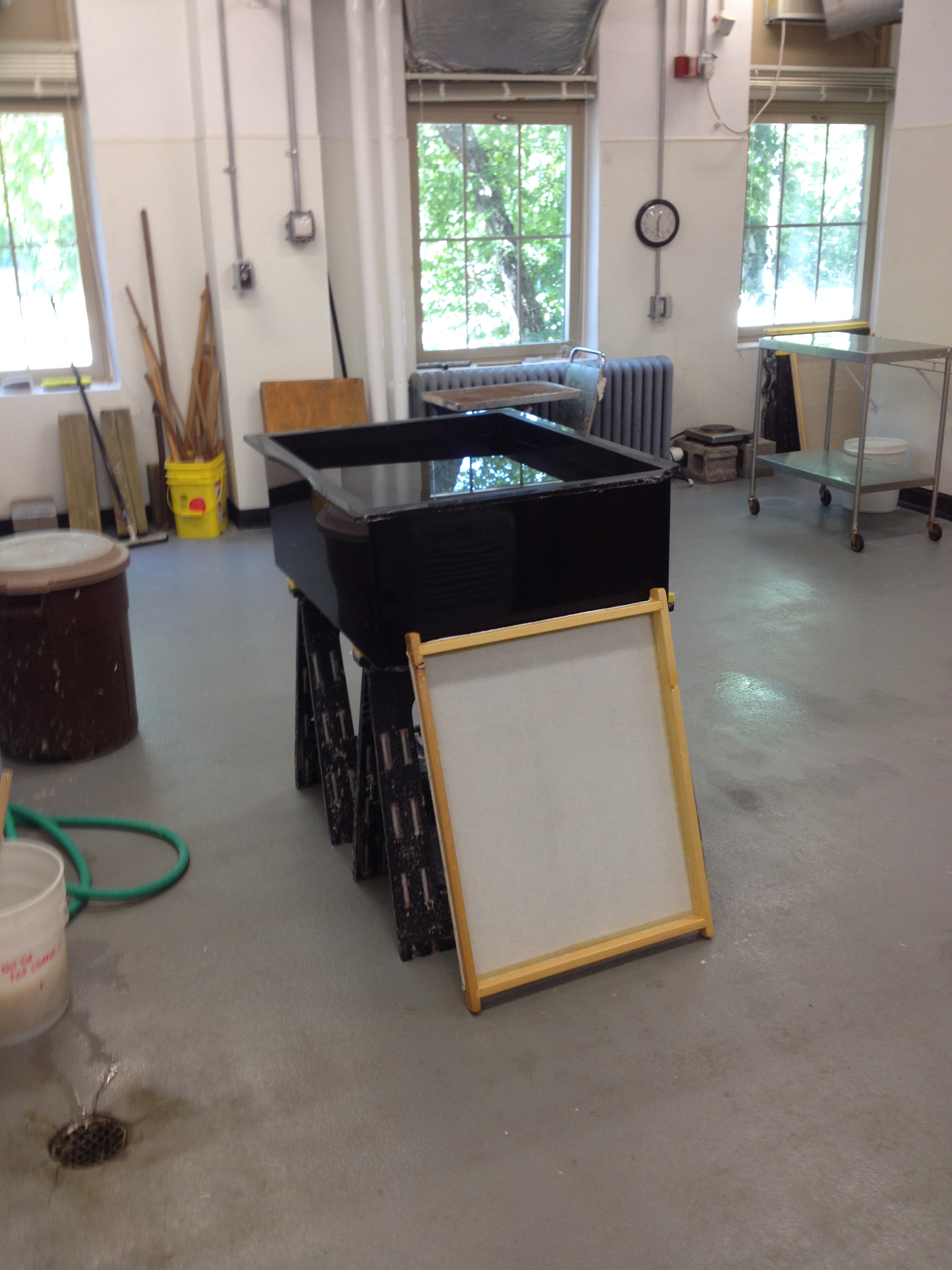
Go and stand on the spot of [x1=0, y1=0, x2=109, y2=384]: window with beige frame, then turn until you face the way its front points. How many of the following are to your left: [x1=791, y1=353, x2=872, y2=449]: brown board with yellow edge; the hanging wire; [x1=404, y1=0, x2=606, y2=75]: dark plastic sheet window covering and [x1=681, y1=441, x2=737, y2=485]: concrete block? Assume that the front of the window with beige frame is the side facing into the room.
4

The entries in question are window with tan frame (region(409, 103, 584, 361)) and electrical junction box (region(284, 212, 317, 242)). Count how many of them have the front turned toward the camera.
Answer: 2

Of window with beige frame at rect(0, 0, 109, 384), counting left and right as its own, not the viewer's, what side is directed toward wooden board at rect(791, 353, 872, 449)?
left

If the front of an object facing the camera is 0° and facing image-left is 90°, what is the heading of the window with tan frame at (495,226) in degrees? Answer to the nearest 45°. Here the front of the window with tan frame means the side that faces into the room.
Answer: approximately 0°

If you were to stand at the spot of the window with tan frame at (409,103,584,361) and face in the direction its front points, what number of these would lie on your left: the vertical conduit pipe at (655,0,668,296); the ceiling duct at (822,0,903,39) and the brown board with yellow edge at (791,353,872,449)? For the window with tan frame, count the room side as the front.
3

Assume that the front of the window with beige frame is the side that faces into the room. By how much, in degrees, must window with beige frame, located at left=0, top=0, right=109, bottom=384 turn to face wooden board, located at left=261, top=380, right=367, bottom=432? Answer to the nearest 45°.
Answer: approximately 45° to its left

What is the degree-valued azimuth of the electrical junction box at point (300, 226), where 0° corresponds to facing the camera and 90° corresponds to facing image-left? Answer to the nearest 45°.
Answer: approximately 0°

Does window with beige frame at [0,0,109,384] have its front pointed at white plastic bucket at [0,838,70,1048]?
yes

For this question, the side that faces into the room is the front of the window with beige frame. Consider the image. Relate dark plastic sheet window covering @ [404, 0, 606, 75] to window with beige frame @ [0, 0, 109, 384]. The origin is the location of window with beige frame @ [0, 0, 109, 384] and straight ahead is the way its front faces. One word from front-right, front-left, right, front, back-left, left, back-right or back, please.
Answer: left

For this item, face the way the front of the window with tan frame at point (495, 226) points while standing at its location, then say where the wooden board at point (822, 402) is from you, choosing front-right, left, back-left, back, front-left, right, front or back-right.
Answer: left
